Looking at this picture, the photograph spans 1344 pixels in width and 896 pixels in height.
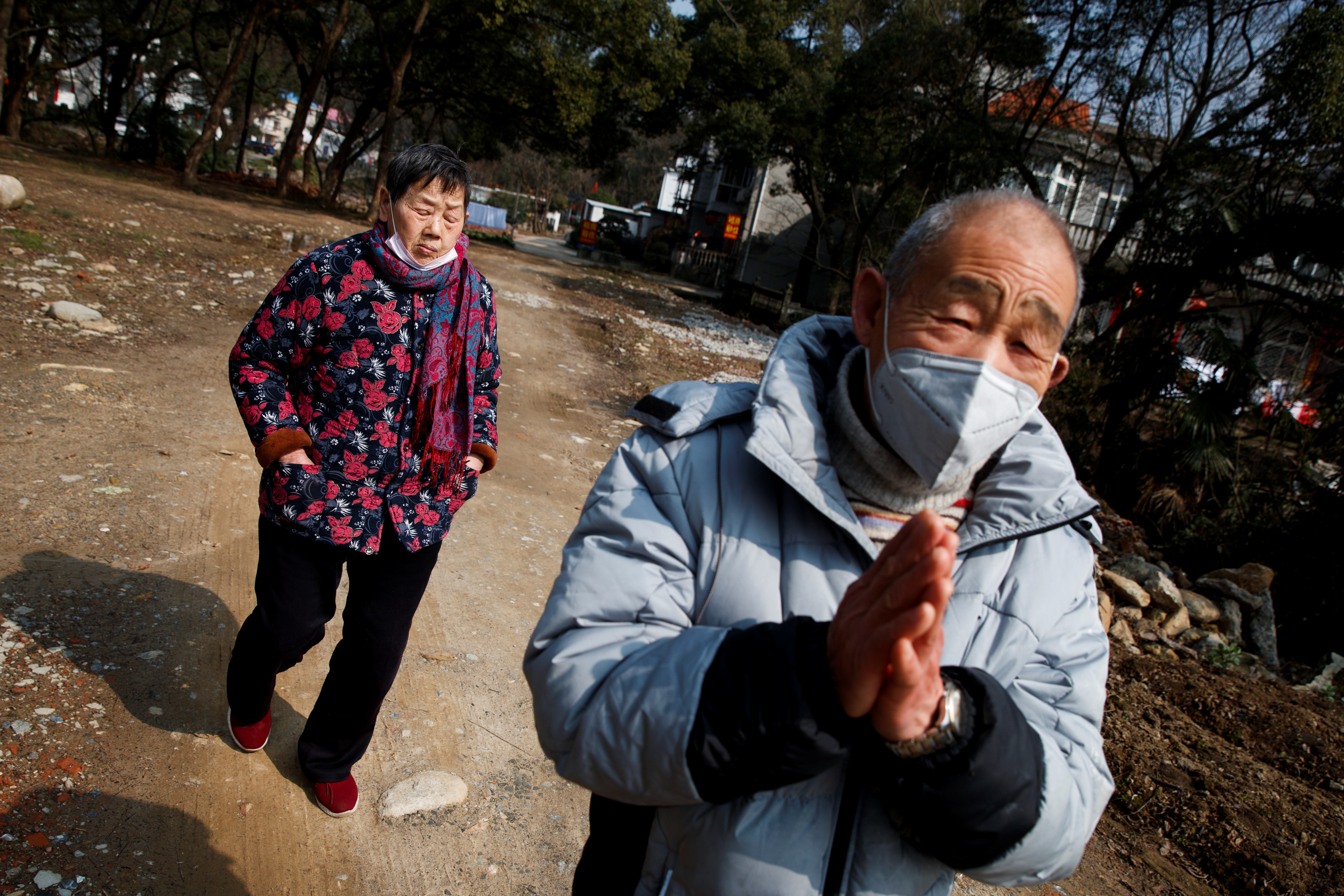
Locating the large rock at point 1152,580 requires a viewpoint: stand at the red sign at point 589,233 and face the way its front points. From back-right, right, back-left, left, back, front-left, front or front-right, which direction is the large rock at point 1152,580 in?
front

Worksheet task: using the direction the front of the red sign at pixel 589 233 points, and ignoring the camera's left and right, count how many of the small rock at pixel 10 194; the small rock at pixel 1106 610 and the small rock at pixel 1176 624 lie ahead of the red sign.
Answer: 3

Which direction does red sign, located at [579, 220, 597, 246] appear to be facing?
toward the camera

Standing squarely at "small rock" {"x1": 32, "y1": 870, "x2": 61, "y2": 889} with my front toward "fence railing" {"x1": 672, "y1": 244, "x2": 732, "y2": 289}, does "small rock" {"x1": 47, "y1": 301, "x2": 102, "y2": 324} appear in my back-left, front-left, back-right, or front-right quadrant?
front-left

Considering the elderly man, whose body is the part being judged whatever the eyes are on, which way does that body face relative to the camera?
toward the camera

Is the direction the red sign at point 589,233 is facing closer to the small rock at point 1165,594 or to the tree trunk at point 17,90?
the small rock

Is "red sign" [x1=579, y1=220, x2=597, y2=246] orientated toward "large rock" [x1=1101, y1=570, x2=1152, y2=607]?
yes

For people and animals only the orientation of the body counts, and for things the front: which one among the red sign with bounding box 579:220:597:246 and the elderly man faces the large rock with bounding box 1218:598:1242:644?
the red sign

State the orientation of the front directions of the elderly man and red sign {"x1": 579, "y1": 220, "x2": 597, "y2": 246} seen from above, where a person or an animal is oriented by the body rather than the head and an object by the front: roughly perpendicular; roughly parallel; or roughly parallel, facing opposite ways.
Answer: roughly parallel

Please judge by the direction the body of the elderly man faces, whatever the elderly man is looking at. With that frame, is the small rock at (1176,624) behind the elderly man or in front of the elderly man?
behind

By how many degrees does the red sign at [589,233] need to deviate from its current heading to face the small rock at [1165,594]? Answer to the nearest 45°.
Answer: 0° — it already faces it

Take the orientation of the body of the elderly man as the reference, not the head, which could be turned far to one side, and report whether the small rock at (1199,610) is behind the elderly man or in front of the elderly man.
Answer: behind

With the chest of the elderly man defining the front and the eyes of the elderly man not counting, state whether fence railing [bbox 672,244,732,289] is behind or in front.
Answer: behind

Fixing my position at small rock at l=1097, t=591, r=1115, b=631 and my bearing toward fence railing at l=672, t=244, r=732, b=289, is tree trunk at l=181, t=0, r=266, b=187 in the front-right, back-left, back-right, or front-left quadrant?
front-left

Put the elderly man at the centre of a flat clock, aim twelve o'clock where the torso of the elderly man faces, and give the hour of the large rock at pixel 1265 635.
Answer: The large rock is roughly at 7 o'clock from the elderly man.
